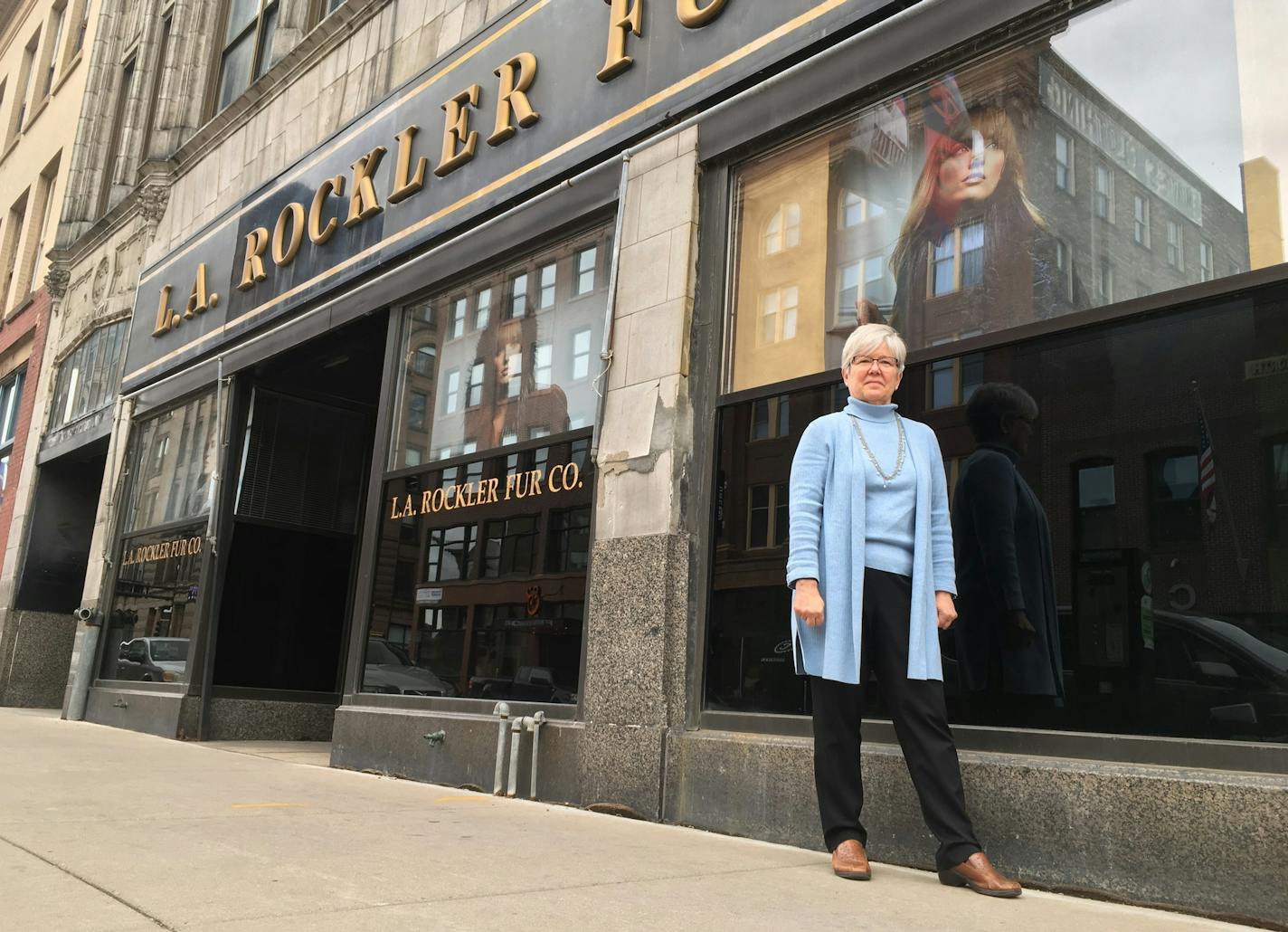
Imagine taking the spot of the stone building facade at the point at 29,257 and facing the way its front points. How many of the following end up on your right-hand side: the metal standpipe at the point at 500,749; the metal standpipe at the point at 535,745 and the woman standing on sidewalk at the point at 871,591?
0

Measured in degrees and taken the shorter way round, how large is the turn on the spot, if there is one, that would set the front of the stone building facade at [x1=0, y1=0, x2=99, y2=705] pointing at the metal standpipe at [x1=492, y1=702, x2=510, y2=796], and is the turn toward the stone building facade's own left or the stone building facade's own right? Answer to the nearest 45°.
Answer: approximately 45° to the stone building facade's own left

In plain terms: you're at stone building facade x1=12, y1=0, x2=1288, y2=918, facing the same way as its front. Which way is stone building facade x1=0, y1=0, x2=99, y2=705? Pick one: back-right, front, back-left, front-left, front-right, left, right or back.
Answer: right

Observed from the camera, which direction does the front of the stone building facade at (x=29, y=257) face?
facing the viewer and to the left of the viewer

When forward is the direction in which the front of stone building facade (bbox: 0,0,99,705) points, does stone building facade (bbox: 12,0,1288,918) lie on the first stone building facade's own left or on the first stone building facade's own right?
on the first stone building facade's own left

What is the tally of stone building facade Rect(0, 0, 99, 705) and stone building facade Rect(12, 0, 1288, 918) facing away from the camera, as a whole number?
0

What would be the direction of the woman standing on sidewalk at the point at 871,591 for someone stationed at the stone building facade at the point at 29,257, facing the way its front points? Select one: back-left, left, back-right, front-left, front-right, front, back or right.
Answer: front-left

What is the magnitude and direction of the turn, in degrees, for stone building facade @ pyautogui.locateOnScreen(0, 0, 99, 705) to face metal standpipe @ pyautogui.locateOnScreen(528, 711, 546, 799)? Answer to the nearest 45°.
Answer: approximately 45° to its left

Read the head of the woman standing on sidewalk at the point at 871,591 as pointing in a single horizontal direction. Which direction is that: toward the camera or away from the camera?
toward the camera
